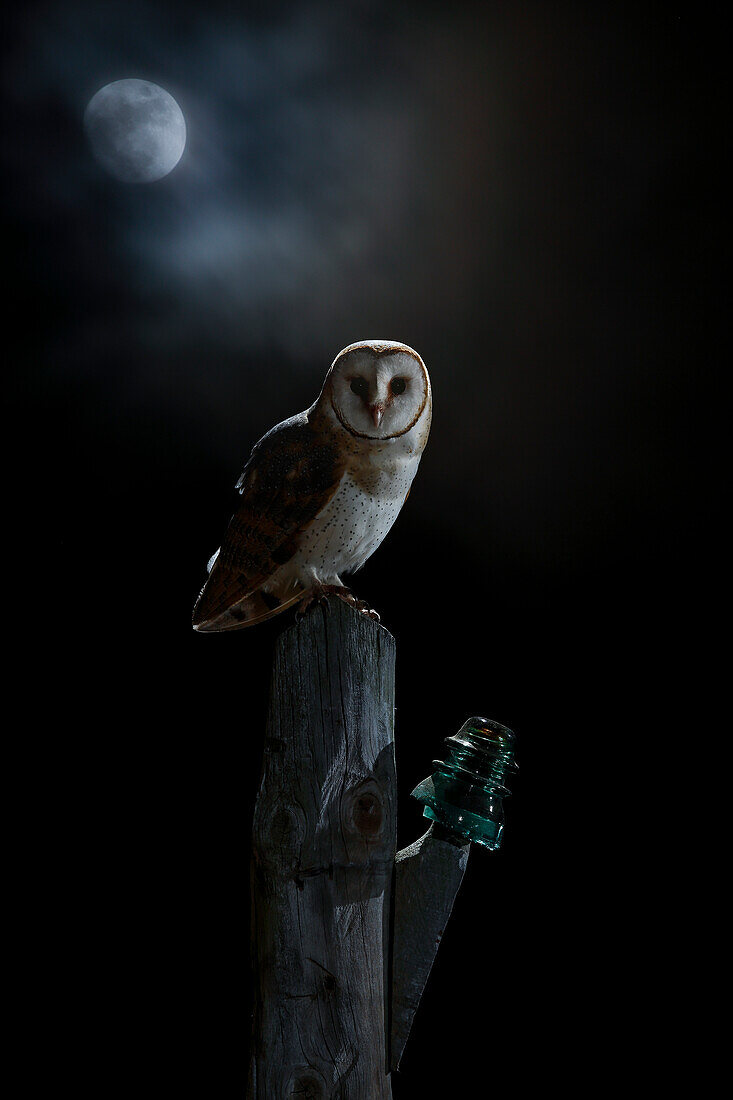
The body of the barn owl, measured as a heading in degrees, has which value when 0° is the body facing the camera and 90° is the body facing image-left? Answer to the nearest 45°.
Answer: approximately 315°
